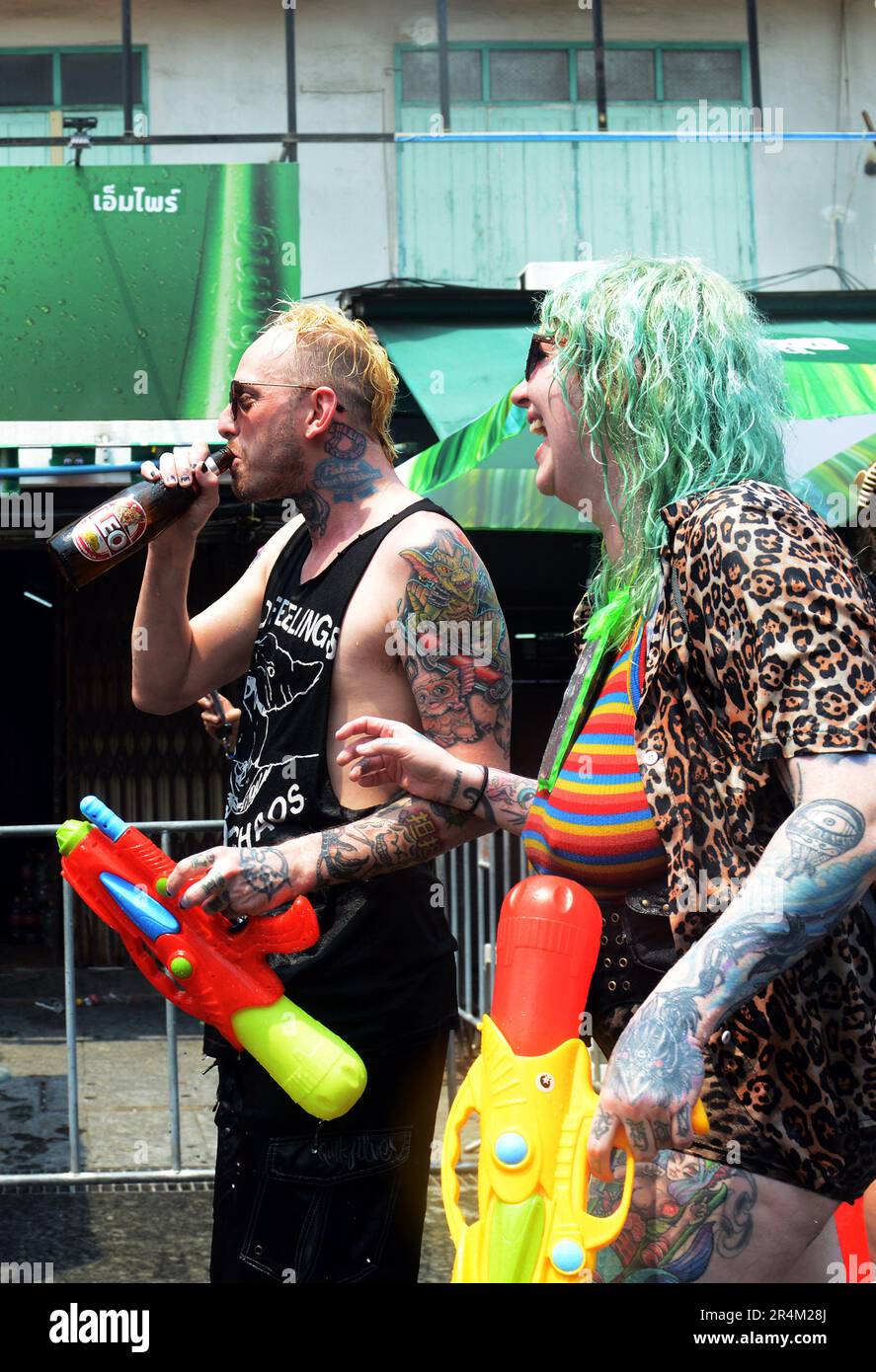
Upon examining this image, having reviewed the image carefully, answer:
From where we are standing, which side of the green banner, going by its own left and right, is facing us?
front

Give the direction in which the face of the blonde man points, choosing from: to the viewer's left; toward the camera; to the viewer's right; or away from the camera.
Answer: to the viewer's left

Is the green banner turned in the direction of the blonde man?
yes
